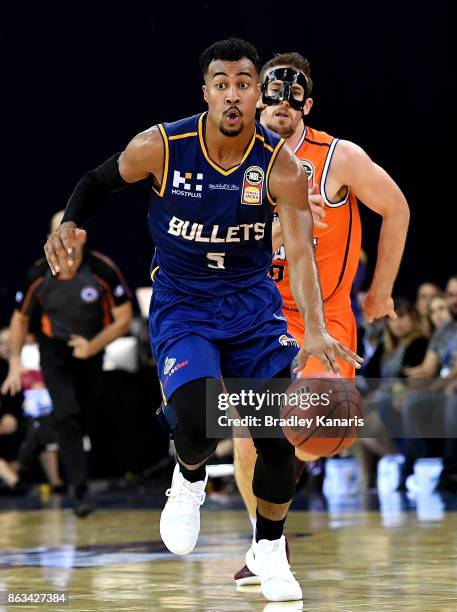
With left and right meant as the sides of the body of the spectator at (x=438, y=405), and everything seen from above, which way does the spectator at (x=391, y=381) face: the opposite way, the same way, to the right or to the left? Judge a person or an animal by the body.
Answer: the same way

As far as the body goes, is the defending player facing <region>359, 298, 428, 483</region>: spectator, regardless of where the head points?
no

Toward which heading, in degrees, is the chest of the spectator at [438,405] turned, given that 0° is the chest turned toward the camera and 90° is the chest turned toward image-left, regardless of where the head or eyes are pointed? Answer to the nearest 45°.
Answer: approximately 45°

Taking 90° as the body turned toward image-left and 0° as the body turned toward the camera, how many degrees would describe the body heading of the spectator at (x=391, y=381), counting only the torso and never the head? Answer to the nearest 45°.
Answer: approximately 45°

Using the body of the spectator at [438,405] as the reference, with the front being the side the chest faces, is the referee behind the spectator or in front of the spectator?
in front

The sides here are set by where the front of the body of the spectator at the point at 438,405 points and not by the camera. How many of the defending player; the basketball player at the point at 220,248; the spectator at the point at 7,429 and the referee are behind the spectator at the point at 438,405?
0

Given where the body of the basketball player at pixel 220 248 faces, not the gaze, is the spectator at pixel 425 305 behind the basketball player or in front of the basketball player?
behind

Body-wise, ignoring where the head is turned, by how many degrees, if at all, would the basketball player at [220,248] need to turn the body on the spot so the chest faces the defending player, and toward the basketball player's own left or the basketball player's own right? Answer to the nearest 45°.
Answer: approximately 135° to the basketball player's own left

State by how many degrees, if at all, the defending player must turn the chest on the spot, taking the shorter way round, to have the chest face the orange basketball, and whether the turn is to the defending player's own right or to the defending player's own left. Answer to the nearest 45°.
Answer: approximately 45° to the defending player's own left

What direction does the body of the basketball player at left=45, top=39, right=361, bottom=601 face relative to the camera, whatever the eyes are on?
toward the camera

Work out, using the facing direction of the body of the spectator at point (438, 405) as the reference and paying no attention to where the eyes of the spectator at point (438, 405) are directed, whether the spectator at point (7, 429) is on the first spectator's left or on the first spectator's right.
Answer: on the first spectator's right

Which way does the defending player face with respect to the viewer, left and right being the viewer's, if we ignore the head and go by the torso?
facing the viewer and to the left of the viewer

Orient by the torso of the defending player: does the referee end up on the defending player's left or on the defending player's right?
on the defending player's right

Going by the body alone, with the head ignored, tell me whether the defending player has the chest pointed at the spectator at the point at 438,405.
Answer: no

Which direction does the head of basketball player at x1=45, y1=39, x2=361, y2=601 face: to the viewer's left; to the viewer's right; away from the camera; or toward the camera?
toward the camera

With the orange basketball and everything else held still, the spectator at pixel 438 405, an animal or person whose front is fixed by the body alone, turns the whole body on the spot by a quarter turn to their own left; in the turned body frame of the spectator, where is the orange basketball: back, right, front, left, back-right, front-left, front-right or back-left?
front-right

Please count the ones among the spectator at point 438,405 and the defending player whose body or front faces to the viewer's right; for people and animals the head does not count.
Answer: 0
